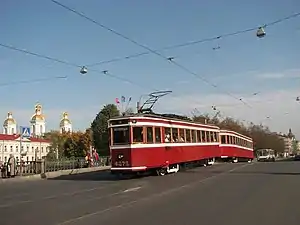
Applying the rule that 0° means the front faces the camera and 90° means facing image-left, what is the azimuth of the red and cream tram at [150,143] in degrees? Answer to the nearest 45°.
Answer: approximately 45°

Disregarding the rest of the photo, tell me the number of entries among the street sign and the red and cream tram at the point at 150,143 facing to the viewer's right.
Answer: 0

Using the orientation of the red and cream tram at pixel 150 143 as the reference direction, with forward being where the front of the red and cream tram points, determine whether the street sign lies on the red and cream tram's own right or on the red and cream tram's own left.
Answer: on the red and cream tram's own right

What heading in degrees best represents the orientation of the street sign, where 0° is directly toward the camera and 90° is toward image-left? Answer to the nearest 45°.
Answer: approximately 0°

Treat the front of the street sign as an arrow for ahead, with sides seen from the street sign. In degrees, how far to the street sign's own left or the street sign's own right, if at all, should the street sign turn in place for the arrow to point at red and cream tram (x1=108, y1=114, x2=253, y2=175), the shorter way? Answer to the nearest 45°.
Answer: approximately 45° to the street sign's own left
